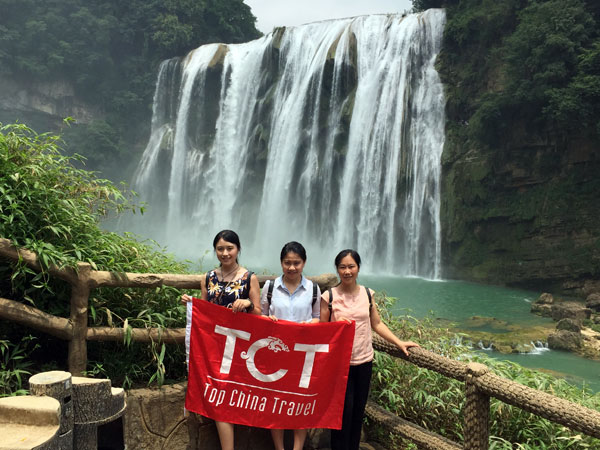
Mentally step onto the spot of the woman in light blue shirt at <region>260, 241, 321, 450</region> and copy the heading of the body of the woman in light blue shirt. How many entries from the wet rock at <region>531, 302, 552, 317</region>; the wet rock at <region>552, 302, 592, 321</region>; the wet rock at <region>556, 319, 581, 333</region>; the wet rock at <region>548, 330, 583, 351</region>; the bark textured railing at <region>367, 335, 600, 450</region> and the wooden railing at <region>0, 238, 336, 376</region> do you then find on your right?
1

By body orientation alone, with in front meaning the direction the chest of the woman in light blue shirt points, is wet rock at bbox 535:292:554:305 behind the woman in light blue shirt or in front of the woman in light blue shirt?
behind

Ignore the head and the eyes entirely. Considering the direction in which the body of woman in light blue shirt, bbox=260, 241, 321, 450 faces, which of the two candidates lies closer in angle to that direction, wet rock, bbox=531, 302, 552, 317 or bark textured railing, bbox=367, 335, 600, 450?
the bark textured railing

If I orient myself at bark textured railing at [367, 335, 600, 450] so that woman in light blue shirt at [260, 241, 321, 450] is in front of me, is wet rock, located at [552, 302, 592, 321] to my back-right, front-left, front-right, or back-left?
back-right

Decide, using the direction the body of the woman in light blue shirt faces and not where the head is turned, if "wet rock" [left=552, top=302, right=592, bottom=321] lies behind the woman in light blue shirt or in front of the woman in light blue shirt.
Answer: behind

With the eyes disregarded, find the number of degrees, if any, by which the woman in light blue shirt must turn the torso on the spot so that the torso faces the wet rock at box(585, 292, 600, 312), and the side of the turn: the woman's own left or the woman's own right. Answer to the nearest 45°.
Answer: approximately 135° to the woman's own left

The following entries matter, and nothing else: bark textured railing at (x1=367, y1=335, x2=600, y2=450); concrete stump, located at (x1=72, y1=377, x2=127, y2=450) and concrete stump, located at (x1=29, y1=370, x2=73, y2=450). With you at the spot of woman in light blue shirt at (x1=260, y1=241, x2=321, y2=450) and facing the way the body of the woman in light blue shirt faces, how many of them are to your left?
1

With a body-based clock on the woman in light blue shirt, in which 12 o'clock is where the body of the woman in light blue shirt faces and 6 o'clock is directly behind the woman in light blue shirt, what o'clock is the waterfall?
The waterfall is roughly at 6 o'clock from the woman in light blue shirt.

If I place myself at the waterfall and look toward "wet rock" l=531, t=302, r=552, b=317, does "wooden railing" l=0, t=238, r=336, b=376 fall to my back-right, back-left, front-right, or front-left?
front-right

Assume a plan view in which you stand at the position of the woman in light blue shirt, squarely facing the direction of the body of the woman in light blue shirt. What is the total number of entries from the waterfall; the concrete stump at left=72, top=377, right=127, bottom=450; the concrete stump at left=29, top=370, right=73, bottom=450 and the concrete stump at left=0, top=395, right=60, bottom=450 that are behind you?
1

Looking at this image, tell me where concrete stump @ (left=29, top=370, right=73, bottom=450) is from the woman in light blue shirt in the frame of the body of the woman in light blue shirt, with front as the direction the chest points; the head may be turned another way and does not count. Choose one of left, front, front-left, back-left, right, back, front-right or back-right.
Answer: front-right

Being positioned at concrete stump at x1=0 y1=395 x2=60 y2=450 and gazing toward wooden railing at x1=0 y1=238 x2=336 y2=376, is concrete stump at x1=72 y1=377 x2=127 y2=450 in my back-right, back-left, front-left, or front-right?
front-right

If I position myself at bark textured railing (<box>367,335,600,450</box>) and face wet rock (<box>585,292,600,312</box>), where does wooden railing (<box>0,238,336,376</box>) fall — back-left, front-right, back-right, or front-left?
back-left

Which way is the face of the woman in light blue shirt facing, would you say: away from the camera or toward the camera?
toward the camera

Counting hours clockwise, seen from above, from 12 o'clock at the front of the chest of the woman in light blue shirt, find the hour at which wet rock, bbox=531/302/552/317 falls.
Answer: The wet rock is roughly at 7 o'clock from the woman in light blue shirt.

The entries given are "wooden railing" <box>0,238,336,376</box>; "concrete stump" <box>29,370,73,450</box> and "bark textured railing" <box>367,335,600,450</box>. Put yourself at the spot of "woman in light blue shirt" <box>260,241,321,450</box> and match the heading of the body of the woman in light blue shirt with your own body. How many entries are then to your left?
1

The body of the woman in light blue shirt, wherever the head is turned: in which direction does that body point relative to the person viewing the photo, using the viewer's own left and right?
facing the viewer

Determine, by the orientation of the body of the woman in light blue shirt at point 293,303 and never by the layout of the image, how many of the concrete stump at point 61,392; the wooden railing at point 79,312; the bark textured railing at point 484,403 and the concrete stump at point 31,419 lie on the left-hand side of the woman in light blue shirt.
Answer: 1

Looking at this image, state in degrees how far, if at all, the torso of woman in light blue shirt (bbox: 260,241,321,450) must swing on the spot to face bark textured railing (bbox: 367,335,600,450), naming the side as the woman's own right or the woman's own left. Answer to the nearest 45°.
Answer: approximately 90° to the woman's own left
